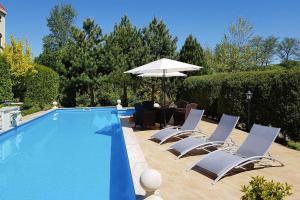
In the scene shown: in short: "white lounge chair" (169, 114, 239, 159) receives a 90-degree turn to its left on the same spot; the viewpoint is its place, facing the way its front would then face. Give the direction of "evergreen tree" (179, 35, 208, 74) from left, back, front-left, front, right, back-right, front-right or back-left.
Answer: back-left

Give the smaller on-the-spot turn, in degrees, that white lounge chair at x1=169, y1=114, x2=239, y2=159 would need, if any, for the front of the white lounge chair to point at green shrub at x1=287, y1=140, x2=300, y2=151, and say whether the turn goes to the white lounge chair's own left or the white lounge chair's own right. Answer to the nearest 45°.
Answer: approximately 180°

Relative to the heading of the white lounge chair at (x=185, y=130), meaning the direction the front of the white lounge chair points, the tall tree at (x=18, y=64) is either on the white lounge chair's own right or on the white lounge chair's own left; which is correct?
on the white lounge chair's own right

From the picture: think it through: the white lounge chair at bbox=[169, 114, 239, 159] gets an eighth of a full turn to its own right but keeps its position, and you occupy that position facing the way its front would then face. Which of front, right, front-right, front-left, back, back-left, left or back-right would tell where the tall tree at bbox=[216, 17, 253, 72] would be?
right

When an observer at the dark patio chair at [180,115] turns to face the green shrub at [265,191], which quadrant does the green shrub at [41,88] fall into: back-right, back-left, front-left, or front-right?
back-right

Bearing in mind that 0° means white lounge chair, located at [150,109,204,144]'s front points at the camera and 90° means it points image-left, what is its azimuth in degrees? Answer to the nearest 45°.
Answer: approximately 45°

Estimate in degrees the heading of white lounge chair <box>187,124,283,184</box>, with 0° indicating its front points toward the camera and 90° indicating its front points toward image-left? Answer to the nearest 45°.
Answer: approximately 45°

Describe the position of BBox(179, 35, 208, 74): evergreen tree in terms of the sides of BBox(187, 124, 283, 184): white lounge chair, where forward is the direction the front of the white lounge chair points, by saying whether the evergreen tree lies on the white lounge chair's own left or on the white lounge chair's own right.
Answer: on the white lounge chair's own right
